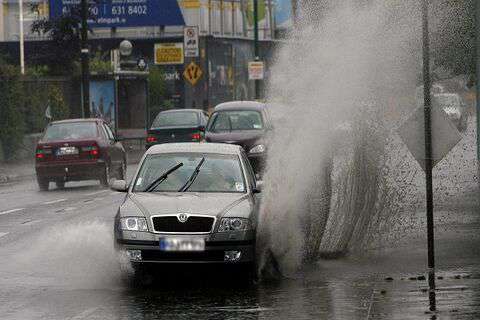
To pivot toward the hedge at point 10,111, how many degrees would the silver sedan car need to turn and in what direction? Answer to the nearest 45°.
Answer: approximately 180°

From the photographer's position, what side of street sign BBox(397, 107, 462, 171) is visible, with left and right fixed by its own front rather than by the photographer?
back

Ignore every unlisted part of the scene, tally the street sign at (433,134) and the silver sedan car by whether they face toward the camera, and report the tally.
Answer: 1

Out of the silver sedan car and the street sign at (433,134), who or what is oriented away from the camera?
the street sign

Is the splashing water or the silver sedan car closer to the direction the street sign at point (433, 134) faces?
the splashing water

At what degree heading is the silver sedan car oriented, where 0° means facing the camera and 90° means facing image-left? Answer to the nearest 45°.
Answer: approximately 0°

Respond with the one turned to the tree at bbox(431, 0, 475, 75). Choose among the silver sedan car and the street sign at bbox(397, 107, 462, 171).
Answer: the street sign

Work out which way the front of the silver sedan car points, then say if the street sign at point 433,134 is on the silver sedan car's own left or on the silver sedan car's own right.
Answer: on the silver sedan car's own left

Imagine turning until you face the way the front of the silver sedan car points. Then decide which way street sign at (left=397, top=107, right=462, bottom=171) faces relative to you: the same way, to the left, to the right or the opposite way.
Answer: the opposite way

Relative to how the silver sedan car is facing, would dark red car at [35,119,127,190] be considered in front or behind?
behind
